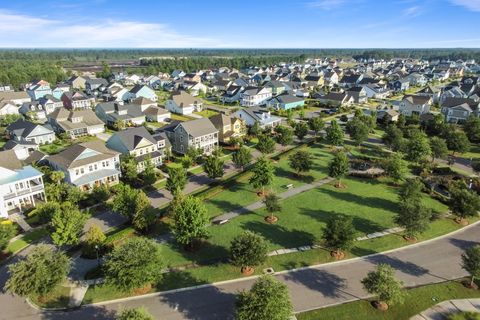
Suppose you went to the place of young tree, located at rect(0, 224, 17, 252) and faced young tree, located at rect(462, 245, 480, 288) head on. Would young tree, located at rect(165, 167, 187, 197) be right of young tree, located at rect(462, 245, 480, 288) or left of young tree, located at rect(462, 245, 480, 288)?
left

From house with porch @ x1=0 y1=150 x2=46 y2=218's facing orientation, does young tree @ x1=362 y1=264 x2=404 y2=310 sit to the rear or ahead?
ahead

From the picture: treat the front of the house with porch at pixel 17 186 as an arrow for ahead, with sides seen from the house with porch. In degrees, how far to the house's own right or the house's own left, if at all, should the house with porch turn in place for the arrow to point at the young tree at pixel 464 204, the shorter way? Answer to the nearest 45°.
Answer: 0° — it already faces it

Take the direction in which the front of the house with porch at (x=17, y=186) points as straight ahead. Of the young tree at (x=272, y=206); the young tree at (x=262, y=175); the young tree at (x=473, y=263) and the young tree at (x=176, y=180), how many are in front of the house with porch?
4

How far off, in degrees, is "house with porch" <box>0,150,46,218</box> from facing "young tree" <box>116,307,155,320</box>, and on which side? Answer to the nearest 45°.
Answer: approximately 45° to its right

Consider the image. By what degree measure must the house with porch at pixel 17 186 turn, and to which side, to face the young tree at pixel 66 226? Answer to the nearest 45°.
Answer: approximately 45° to its right

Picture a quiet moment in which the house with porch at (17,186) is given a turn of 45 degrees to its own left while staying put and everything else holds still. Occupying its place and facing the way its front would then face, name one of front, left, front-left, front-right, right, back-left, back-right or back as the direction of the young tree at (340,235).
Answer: front-right

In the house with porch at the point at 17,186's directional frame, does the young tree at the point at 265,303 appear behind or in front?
in front

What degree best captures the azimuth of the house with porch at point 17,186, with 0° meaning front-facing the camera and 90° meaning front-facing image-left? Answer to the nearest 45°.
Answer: approximately 315°

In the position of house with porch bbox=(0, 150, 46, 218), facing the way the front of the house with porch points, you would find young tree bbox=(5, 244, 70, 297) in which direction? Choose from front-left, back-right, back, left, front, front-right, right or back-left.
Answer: front-right

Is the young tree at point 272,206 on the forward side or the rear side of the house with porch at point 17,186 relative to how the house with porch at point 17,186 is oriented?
on the forward side
